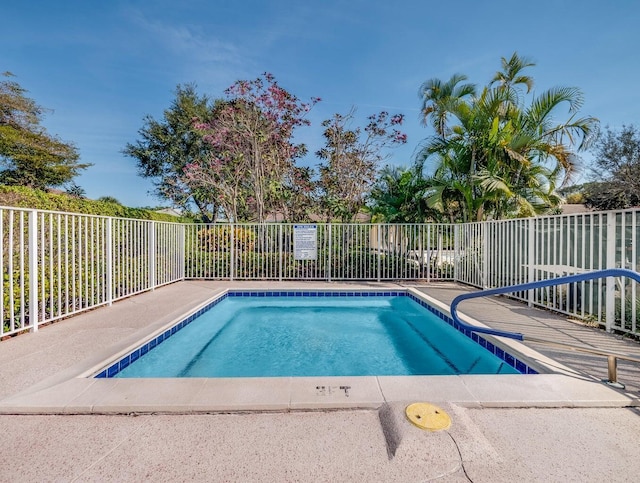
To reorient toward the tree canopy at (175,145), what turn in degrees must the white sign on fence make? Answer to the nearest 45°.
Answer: approximately 135° to its right

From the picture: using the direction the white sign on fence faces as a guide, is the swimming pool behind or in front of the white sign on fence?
in front

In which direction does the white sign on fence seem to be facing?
toward the camera

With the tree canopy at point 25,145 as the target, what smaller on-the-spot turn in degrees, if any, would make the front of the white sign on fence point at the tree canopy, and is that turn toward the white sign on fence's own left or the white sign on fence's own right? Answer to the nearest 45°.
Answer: approximately 135° to the white sign on fence's own right

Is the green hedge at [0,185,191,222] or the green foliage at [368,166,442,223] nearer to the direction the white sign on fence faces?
the green hedge

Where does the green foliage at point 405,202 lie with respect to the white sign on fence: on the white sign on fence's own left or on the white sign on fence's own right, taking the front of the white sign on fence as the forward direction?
on the white sign on fence's own left

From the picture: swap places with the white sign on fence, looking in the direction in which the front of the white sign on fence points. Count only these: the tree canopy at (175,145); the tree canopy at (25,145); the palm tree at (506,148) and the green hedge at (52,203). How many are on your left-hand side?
1

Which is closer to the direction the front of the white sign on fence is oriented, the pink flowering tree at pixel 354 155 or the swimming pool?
the swimming pool

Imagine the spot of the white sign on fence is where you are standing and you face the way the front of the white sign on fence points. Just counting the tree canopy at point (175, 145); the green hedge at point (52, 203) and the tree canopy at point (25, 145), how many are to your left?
0
